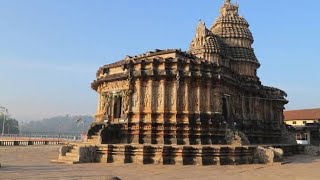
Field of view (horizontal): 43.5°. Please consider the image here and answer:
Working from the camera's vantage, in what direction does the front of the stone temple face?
facing the viewer and to the left of the viewer
